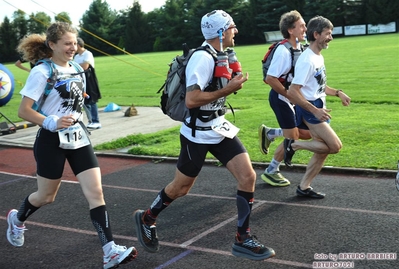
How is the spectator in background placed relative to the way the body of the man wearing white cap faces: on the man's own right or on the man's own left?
on the man's own left

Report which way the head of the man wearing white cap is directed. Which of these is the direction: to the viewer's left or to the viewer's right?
to the viewer's right

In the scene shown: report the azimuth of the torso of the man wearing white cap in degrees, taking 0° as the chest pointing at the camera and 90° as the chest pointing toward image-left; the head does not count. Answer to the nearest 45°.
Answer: approximately 270°
